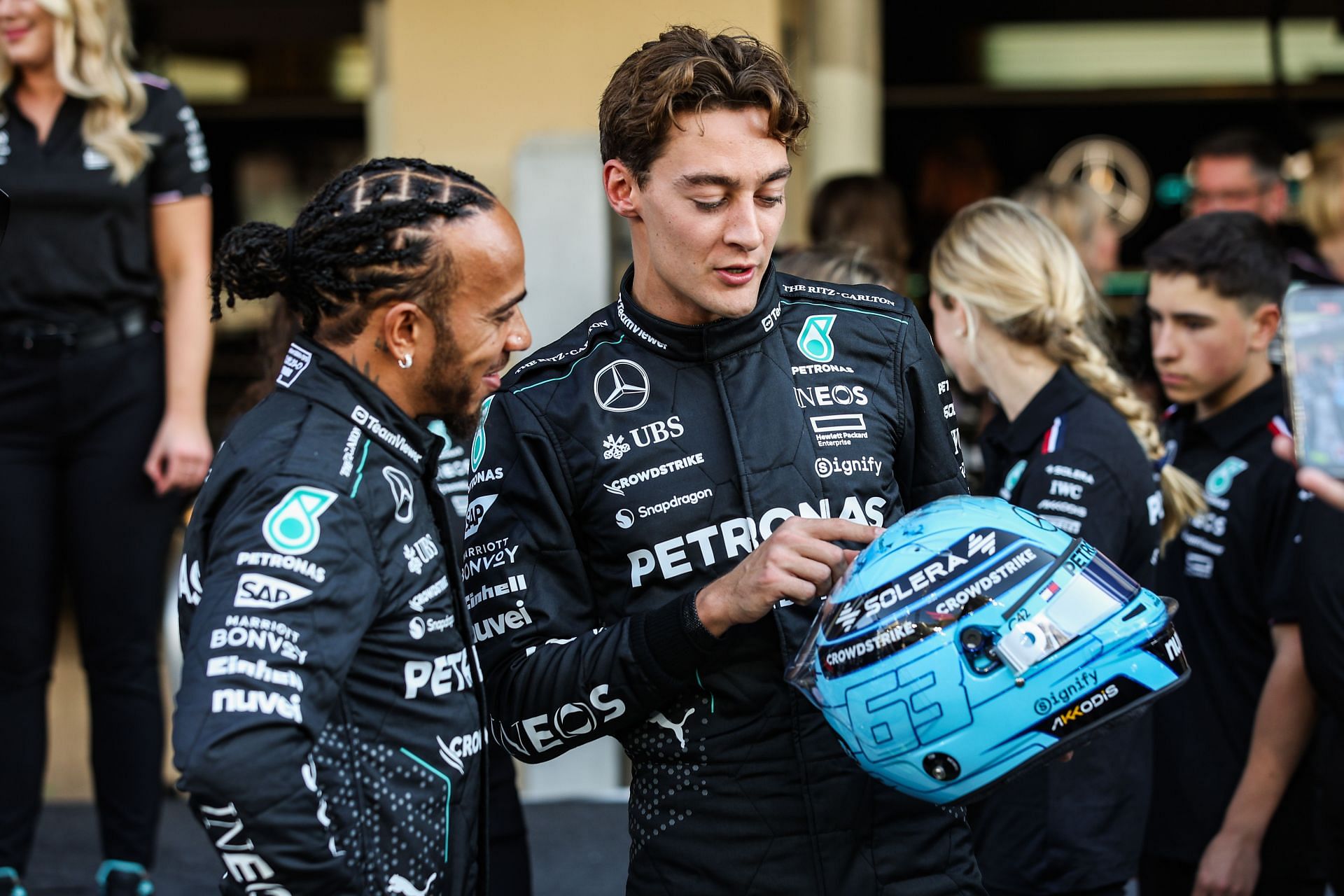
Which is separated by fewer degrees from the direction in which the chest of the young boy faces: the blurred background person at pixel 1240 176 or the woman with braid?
the woman with braid

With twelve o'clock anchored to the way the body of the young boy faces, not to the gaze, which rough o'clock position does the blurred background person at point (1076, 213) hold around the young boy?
The blurred background person is roughly at 4 o'clock from the young boy.

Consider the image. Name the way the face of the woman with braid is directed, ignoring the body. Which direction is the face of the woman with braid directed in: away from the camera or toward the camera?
away from the camera

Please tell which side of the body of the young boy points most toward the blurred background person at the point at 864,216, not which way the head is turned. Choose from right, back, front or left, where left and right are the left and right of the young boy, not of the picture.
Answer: right

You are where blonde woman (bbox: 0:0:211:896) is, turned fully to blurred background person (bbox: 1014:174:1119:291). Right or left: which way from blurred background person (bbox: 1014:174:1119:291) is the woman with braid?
right

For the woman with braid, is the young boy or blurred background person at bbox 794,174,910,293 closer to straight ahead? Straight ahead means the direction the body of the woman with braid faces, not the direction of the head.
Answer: the blurred background person

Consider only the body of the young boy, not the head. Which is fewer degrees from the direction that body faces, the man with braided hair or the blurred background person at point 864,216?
the man with braided hair

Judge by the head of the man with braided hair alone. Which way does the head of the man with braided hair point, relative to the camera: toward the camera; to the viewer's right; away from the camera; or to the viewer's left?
to the viewer's right

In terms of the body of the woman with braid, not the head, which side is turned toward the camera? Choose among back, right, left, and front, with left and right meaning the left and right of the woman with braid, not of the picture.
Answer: left

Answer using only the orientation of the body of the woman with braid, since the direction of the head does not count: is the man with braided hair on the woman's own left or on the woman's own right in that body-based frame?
on the woman's own left

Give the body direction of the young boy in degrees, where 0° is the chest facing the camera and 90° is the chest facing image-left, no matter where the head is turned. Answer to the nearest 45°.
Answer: approximately 45°

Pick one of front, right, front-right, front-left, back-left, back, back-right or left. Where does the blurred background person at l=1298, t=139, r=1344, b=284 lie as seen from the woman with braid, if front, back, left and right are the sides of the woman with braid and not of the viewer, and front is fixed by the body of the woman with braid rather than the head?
back-right
